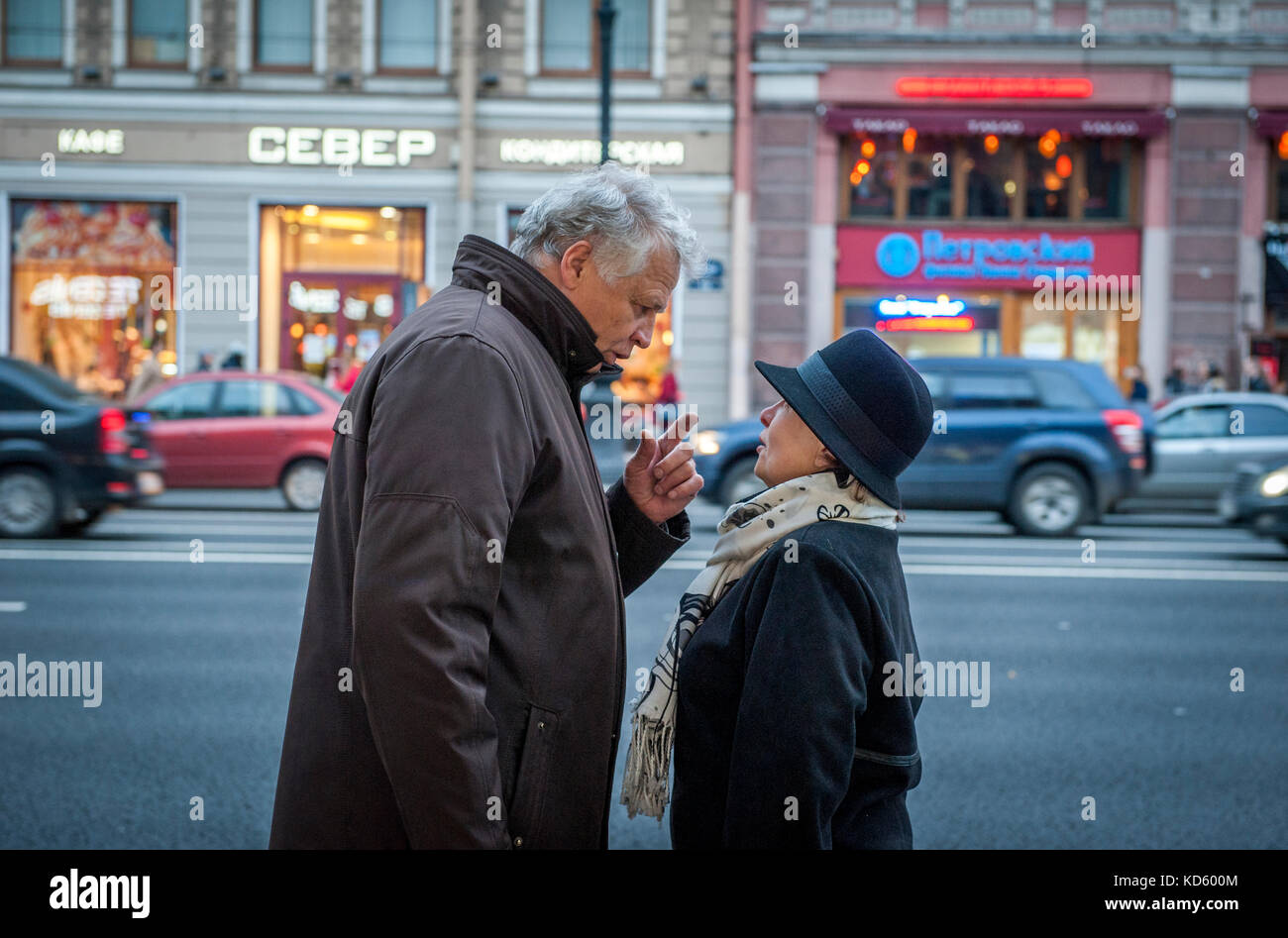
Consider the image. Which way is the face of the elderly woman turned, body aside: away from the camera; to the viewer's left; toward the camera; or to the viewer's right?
to the viewer's left

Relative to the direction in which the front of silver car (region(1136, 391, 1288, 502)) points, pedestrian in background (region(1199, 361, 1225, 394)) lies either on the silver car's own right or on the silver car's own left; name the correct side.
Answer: on the silver car's own right

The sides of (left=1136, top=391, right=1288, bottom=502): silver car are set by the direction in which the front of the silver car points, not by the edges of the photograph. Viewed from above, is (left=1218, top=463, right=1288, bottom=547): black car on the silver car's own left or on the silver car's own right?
on the silver car's own left

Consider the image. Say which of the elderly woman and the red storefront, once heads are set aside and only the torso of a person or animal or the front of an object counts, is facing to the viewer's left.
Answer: the elderly woman

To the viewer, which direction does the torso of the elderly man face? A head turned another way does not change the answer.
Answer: to the viewer's right

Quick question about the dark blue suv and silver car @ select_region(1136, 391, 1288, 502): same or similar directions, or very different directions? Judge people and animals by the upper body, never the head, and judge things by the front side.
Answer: same or similar directions

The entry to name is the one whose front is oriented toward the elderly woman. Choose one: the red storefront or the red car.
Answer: the red storefront

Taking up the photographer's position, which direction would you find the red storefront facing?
facing the viewer

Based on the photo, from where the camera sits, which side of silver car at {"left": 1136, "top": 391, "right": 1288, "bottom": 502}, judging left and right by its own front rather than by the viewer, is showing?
left

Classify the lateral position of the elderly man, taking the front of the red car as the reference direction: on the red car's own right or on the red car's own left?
on the red car's own left

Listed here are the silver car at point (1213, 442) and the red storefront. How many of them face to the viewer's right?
0

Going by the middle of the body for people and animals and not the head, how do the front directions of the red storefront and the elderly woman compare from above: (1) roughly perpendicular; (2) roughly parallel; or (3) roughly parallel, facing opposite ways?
roughly perpendicular

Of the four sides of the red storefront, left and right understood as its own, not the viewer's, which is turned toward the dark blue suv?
front

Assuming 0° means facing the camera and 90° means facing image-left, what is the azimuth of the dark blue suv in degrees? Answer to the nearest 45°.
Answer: approximately 90°

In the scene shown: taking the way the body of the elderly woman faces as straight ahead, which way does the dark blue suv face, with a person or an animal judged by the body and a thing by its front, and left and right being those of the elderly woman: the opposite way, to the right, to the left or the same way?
the same way

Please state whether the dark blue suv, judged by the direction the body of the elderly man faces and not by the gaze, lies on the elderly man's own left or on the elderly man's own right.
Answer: on the elderly man's own left
